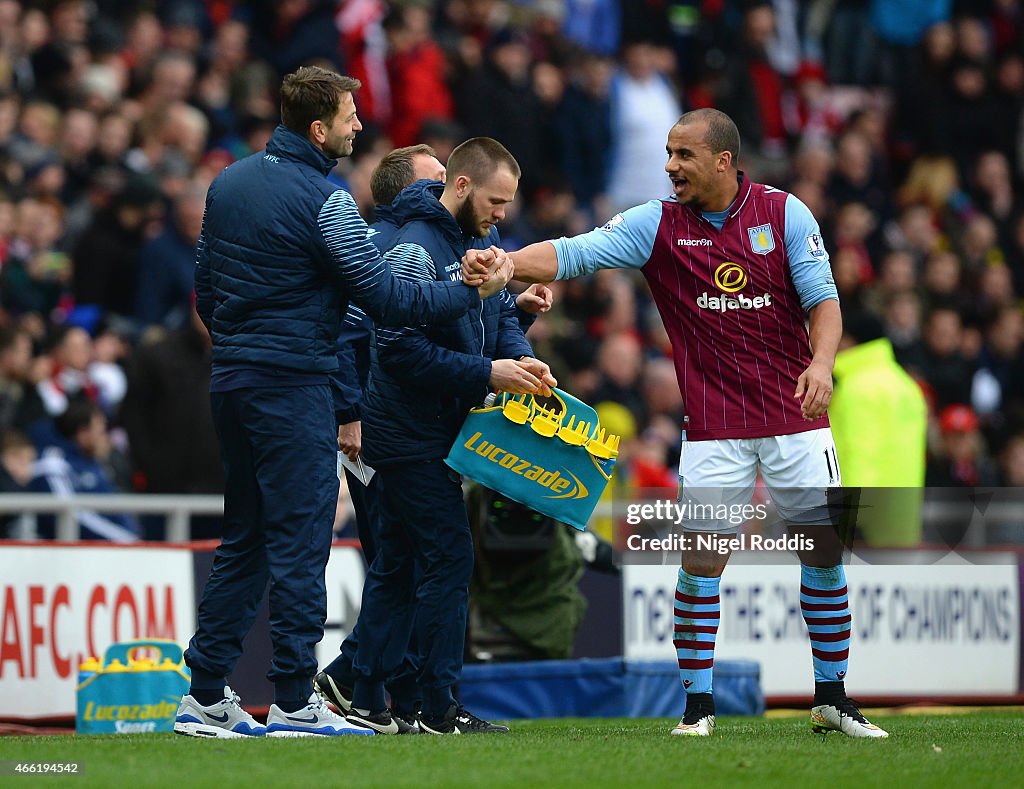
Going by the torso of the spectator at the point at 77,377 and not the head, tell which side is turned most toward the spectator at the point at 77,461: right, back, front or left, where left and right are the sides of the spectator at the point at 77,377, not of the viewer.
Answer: front

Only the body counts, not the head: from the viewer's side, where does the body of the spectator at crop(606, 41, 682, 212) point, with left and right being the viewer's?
facing the viewer

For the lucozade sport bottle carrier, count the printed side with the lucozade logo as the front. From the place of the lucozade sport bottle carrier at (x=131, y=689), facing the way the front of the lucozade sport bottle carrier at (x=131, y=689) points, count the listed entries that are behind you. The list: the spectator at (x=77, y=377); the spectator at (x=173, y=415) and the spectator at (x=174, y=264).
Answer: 3

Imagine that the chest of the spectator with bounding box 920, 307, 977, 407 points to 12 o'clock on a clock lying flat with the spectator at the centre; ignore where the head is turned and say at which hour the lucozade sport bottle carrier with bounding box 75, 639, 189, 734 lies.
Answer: The lucozade sport bottle carrier is roughly at 1 o'clock from the spectator.

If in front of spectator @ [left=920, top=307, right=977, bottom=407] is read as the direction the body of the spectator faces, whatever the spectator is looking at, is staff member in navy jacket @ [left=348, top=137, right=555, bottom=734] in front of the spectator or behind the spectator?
in front

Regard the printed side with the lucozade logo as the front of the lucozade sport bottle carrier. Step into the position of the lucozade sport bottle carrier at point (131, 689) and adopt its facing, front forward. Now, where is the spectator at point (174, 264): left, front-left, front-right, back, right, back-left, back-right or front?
back

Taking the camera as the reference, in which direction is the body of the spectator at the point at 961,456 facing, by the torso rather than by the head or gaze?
toward the camera

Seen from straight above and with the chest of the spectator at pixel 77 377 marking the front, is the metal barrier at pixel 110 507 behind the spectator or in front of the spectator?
in front

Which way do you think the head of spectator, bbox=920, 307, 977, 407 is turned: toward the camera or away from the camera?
toward the camera

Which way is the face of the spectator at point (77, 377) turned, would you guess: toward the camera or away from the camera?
toward the camera

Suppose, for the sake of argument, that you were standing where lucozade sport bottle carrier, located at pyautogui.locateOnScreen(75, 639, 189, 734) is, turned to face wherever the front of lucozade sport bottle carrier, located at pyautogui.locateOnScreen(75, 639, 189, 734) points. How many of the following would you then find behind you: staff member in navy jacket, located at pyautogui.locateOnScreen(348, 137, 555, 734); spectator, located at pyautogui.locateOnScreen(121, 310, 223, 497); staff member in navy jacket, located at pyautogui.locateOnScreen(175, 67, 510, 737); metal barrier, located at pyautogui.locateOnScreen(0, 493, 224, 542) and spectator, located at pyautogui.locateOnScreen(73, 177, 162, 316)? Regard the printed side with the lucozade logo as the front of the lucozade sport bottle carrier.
3

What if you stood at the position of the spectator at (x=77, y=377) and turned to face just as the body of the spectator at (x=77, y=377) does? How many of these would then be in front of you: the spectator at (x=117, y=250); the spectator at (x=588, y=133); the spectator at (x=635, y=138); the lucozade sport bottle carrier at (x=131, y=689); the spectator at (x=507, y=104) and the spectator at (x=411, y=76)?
1

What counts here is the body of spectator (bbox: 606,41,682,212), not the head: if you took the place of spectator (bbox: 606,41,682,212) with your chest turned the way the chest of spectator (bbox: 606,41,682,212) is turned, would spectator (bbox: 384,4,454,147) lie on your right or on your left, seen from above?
on your right

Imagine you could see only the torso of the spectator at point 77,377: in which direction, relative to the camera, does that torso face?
toward the camera

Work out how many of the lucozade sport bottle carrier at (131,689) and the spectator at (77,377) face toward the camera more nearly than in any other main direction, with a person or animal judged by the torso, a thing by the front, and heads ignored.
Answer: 2

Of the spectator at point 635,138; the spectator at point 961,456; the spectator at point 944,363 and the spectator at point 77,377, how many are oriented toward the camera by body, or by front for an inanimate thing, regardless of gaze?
4

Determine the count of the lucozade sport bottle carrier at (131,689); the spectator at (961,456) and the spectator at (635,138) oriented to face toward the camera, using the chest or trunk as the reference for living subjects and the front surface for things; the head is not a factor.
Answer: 3

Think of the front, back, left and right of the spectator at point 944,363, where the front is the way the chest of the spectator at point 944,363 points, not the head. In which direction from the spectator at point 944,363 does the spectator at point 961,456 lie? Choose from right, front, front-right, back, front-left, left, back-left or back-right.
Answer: front
